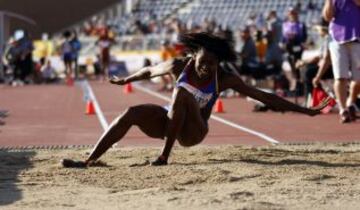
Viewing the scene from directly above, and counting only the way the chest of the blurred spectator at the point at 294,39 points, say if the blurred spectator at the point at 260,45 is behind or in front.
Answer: behind

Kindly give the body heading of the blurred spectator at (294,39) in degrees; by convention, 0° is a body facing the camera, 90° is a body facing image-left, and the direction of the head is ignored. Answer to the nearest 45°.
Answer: approximately 0°

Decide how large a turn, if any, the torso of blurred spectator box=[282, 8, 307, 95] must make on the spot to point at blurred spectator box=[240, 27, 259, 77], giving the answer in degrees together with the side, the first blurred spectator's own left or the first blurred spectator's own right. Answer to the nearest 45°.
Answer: approximately 135° to the first blurred spectator's own right
